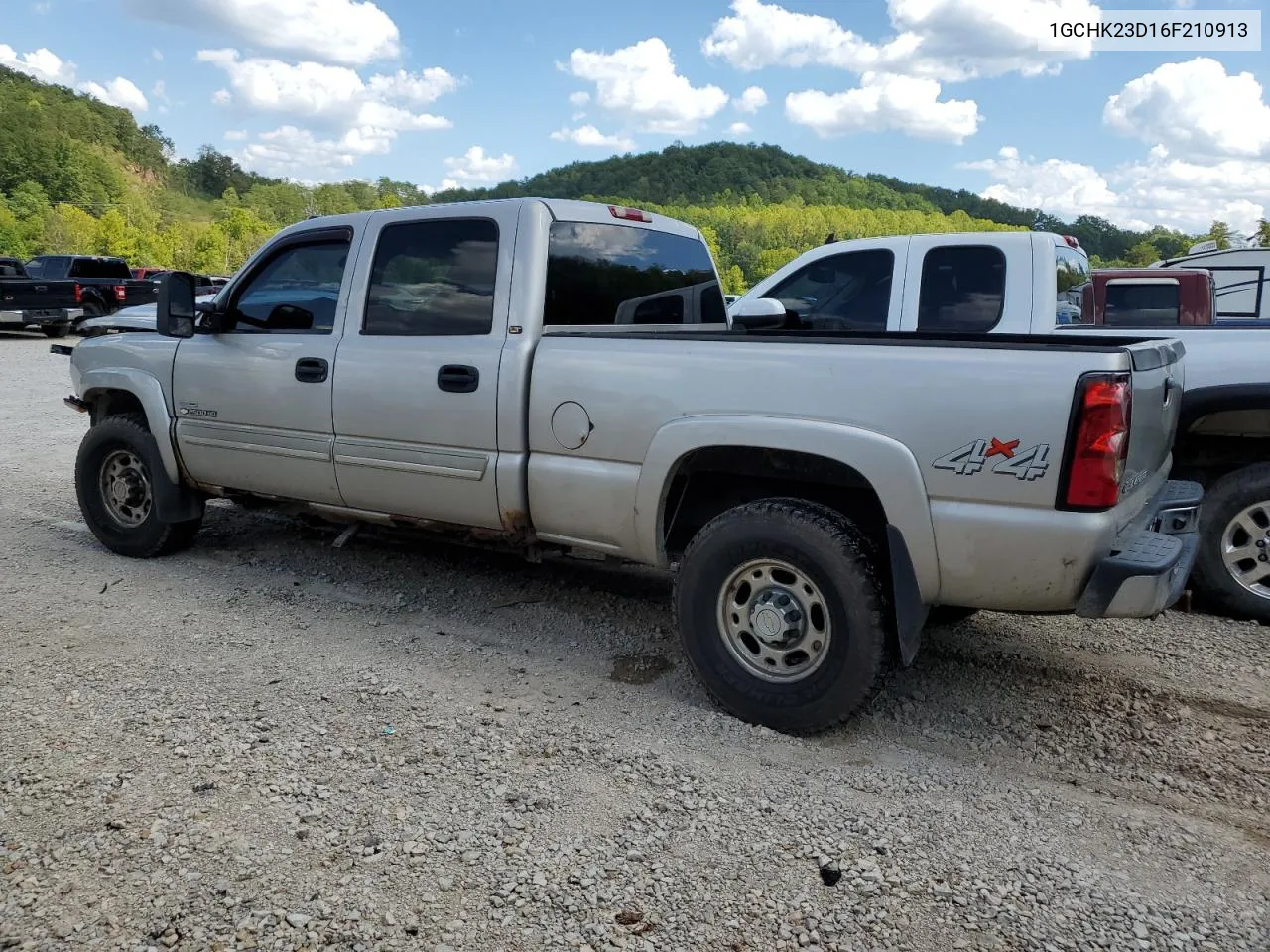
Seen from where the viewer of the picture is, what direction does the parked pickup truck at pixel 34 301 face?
facing away from the viewer and to the left of the viewer

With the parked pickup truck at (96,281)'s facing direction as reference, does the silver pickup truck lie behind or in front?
behind

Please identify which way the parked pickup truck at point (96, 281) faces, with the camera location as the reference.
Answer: facing away from the viewer and to the left of the viewer

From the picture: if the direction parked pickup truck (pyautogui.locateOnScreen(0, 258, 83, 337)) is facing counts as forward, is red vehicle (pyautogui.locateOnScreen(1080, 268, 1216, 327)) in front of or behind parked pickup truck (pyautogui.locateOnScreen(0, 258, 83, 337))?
behind

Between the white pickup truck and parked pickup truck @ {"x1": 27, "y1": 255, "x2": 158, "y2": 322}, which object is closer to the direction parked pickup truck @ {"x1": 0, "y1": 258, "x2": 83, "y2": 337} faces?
the parked pickup truck

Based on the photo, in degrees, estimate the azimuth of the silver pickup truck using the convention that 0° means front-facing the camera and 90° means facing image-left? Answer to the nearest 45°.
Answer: approximately 135°

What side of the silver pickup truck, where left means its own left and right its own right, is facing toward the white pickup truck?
right
